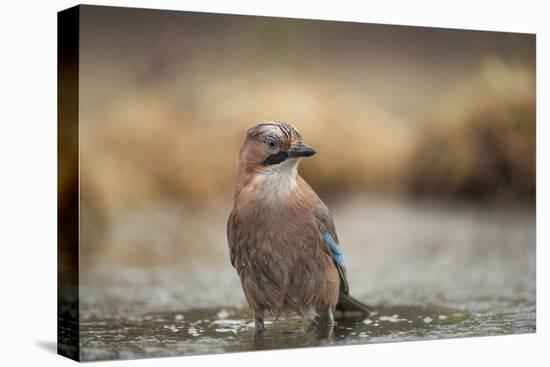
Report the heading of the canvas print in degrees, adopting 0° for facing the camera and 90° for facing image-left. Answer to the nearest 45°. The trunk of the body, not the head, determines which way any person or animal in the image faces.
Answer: approximately 315°
